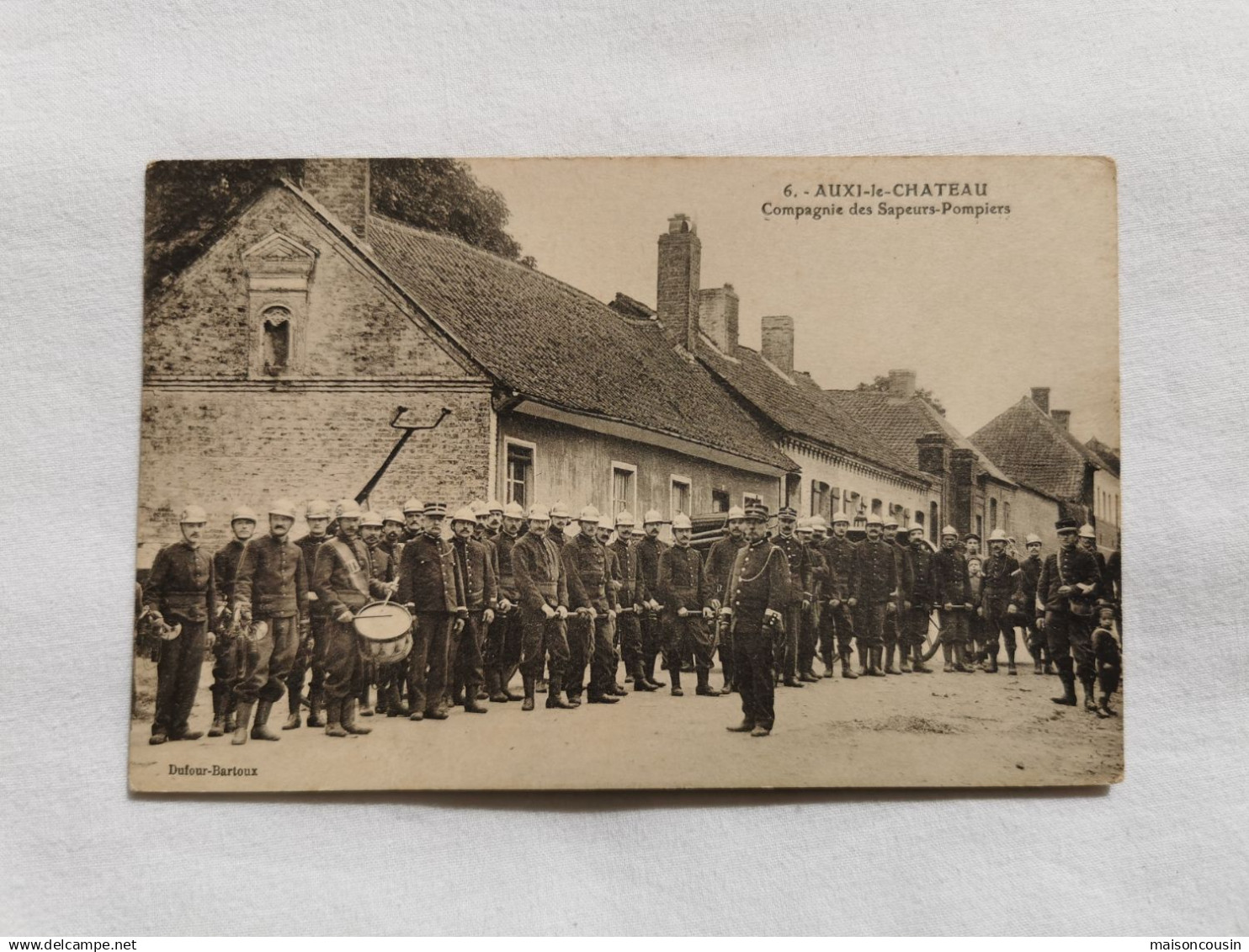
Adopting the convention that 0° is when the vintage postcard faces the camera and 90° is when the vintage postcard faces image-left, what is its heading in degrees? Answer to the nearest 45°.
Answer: approximately 0°
